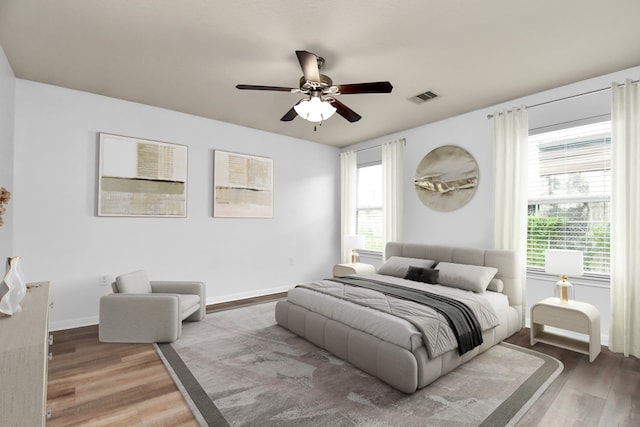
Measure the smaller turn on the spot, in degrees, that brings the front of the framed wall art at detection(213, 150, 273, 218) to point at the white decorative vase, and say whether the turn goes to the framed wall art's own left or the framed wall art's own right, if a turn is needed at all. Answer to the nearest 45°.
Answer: approximately 45° to the framed wall art's own right

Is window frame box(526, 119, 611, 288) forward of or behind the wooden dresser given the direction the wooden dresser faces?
forward

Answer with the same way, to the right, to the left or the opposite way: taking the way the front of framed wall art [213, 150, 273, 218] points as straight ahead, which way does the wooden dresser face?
to the left

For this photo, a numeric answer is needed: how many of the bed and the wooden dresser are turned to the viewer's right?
1

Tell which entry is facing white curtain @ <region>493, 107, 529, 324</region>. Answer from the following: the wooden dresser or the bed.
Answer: the wooden dresser

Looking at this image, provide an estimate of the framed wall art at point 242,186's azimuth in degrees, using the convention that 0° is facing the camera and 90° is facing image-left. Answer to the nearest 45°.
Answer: approximately 315°

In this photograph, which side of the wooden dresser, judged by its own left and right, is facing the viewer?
right

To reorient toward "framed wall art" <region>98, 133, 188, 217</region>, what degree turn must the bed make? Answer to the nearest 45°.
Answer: approximately 45° to its right

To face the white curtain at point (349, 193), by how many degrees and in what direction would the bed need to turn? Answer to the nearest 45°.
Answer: approximately 135° to its right

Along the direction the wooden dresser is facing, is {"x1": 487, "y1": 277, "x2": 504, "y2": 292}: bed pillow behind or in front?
in front
